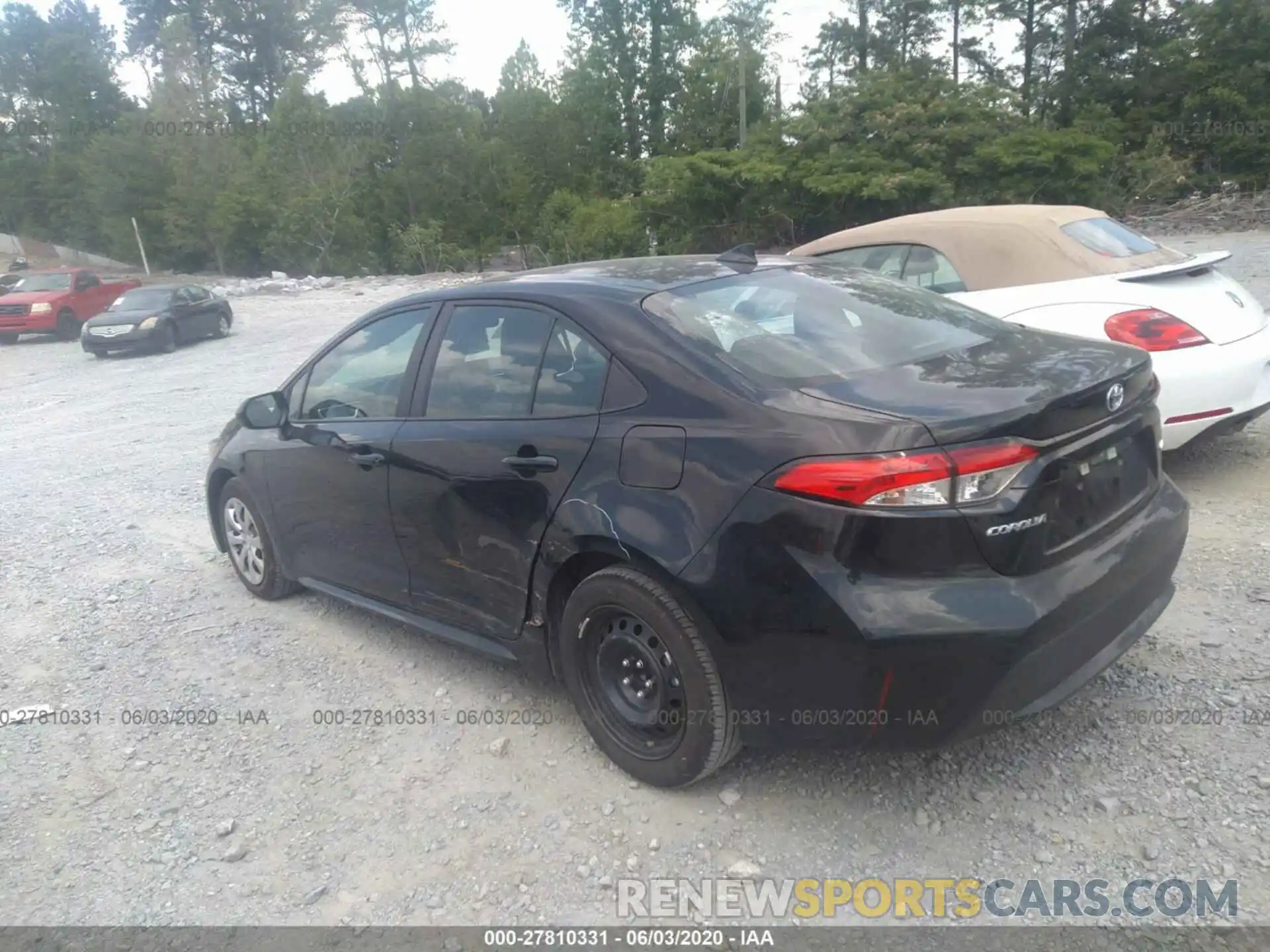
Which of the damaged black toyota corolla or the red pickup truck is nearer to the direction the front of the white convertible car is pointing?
the red pickup truck

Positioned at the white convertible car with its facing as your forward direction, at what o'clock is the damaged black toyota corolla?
The damaged black toyota corolla is roughly at 8 o'clock from the white convertible car.

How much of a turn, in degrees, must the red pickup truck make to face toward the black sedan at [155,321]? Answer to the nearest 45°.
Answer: approximately 45° to its left

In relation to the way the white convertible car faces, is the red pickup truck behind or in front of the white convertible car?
in front

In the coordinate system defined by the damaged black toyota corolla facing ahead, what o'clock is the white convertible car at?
The white convertible car is roughly at 3 o'clock from the damaged black toyota corolla.

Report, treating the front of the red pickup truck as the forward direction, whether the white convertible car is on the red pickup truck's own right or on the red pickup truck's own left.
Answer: on the red pickup truck's own left

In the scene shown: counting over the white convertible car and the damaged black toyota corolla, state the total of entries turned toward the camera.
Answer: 0

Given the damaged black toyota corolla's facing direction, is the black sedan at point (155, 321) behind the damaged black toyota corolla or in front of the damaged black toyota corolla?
in front

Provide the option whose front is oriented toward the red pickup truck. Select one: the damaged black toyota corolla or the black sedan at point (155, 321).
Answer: the damaged black toyota corolla

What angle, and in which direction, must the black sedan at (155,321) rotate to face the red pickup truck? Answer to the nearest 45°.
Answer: approximately 90° to its right

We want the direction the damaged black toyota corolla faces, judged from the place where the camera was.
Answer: facing away from the viewer and to the left of the viewer

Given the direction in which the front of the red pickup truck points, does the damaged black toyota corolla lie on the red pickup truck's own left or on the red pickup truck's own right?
on the red pickup truck's own left
